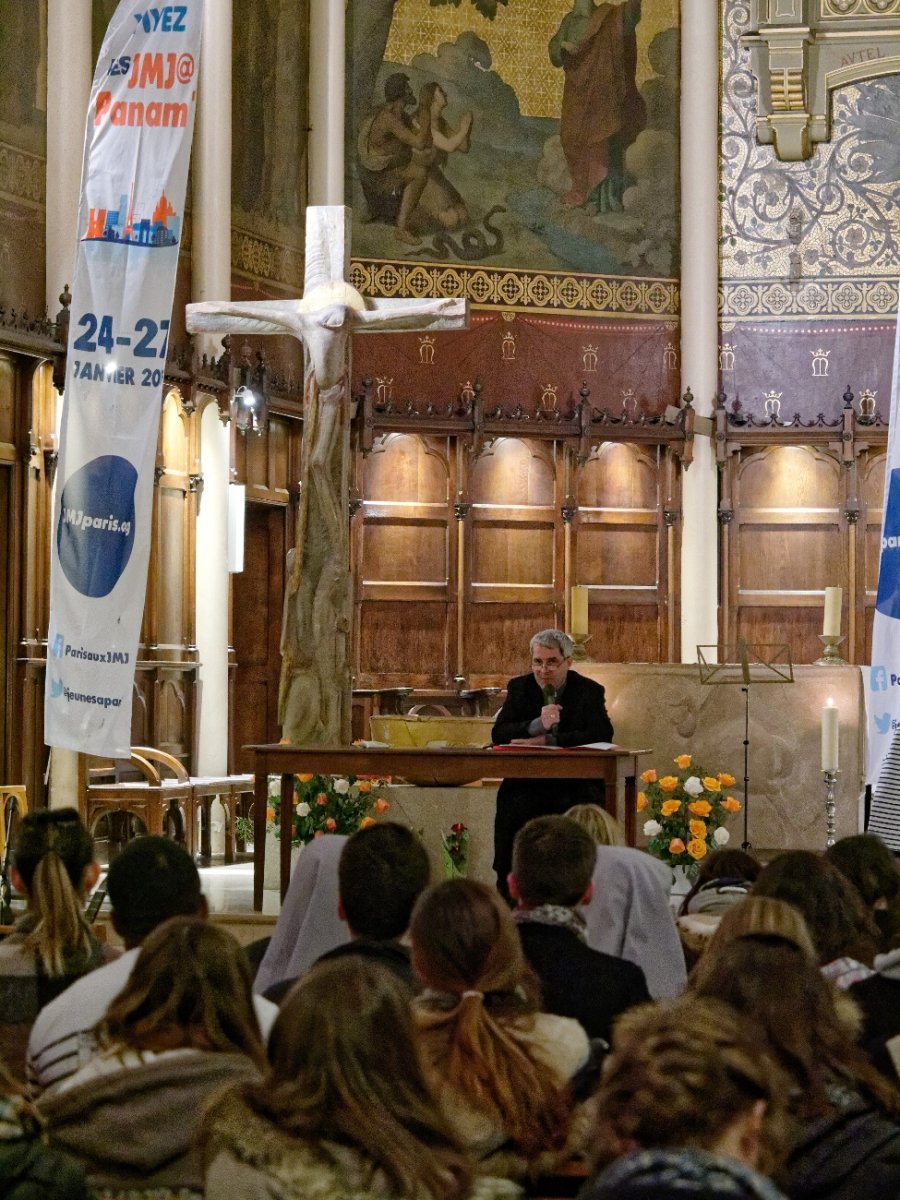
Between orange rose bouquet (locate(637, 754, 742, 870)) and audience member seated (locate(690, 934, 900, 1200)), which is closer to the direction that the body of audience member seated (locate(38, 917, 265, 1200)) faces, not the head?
the orange rose bouquet

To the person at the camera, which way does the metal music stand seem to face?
facing away from the viewer

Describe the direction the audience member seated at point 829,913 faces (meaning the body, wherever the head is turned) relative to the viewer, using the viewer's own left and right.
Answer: facing away from the viewer

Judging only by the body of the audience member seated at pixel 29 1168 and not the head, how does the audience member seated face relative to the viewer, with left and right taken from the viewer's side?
facing away from the viewer

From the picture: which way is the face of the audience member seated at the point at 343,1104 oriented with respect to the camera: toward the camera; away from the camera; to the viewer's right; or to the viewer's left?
away from the camera

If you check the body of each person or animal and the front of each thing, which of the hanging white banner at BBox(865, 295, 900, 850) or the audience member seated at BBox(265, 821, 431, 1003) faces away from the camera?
the audience member seated

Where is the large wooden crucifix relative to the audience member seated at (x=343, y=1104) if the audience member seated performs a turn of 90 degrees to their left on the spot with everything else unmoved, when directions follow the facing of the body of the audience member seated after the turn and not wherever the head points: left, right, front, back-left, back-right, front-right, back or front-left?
right

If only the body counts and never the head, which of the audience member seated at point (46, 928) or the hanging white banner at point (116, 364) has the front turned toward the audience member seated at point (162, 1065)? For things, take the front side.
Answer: the hanging white banner

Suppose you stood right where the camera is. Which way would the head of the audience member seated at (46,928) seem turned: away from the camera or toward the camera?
away from the camera

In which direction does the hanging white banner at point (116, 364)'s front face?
toward the camera

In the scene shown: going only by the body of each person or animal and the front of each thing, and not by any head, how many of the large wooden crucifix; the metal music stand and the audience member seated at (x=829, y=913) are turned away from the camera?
2

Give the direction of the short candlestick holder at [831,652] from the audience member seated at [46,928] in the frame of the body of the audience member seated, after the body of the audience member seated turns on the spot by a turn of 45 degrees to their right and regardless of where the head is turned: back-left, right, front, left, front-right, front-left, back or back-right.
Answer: front

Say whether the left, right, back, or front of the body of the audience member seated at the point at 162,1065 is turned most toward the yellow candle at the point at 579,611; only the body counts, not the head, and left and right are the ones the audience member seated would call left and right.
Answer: front

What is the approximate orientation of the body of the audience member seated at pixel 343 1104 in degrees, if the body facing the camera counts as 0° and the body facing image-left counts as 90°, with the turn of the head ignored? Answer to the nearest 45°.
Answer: approximately 180°

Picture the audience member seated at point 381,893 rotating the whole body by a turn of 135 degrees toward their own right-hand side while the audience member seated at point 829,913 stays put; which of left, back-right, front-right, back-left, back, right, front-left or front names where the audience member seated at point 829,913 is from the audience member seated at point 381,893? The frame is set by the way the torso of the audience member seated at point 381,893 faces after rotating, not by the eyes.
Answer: front-left

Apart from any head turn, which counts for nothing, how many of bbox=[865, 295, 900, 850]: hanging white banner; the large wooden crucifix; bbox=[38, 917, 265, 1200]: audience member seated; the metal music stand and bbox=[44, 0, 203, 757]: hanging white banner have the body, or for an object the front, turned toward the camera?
3

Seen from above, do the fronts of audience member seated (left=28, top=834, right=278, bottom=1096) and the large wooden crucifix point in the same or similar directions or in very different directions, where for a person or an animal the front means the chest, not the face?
very different directions

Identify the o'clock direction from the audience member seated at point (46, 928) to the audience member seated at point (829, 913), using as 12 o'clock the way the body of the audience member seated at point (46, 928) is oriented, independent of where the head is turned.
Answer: the audience member seated at point (829, 913) is roughly at 4 o'clock from the audience member seated at point (46, 928).

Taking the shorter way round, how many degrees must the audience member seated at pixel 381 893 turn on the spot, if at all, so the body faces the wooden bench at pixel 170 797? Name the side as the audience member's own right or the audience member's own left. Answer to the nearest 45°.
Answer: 0° — they already face it

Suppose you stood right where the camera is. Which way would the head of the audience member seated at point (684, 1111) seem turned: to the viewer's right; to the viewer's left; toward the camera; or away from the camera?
away from the camera

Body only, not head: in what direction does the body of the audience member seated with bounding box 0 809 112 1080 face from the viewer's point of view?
away from the camera

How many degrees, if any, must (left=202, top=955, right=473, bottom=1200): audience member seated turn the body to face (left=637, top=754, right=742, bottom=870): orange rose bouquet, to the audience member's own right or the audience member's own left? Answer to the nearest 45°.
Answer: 0° — they already face it
